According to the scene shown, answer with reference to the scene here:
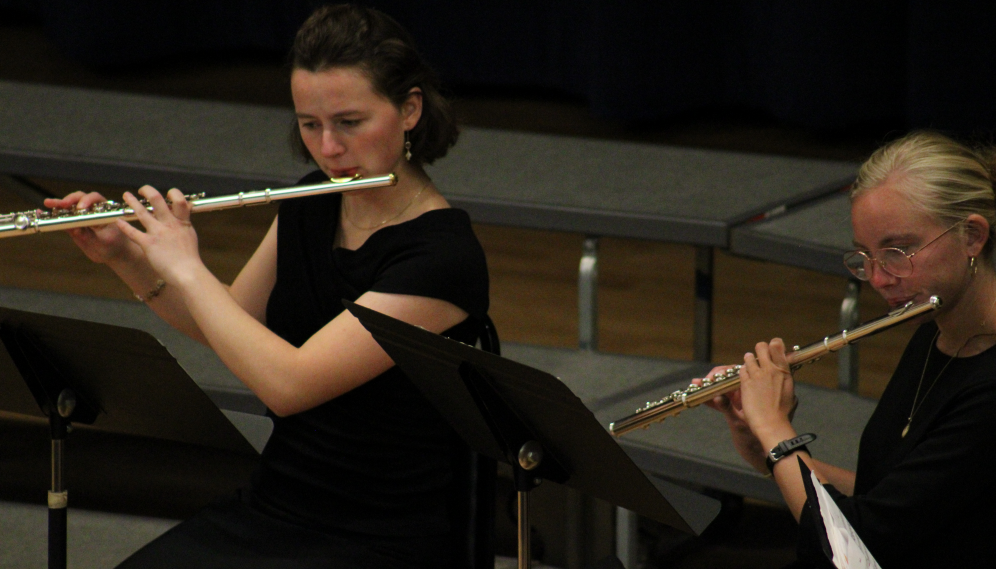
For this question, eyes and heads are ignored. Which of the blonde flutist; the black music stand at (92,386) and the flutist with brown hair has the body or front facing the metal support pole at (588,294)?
the black music stand

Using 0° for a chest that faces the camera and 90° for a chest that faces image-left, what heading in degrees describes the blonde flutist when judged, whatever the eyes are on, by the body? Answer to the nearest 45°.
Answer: approximately 45°

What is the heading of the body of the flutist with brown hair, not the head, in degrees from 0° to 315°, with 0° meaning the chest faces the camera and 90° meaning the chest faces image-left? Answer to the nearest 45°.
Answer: approximately 45°

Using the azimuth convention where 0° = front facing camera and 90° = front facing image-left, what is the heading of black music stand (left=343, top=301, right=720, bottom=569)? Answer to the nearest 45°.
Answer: approximately 225°

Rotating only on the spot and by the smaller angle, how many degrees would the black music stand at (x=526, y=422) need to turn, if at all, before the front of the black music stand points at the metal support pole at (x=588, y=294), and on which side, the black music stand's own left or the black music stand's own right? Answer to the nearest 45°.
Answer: approximately 45° to the black music stand's own left

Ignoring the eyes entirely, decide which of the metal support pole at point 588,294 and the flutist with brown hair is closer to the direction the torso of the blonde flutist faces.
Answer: the flutist with brown hair

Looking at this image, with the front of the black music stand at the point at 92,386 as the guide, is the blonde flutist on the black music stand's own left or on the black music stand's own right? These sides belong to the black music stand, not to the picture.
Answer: on the black music stand's own right

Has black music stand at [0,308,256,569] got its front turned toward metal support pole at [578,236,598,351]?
yes
